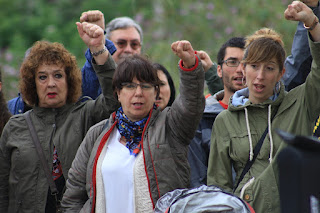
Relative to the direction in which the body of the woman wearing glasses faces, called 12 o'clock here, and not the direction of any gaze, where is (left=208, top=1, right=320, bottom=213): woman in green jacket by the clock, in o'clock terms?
The woman in green jacket is roughly at 9 o'clock from the woman wearing glasses.

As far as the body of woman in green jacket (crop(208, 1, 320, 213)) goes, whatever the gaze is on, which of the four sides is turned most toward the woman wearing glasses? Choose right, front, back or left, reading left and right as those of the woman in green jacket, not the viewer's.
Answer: right

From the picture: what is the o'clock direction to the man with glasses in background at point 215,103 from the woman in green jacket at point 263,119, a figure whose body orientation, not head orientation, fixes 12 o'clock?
The man with glasses in background is roughly at 5 o'clock from the woman in green jacket.

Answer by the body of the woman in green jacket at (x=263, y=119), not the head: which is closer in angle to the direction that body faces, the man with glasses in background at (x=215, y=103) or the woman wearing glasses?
the woman wearing glasses

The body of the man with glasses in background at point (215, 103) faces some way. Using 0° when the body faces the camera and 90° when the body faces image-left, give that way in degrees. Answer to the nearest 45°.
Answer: approximately 315°

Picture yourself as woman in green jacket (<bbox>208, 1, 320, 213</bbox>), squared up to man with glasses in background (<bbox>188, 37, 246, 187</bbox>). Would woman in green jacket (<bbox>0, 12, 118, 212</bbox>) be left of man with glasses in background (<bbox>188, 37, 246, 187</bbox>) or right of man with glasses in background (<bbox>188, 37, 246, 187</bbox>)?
left

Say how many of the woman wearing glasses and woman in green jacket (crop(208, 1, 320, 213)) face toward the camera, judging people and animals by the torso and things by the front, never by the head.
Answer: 2

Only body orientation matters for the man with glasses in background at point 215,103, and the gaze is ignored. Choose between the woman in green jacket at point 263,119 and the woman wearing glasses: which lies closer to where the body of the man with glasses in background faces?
the woman in green jacket
